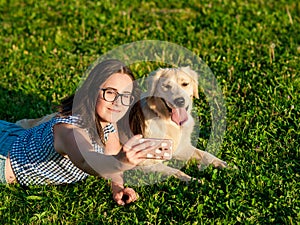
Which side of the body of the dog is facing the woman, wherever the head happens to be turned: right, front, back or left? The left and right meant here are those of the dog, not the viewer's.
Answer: right

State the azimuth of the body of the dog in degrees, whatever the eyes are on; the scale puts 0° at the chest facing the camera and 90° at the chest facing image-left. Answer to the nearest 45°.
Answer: approximately 315°
